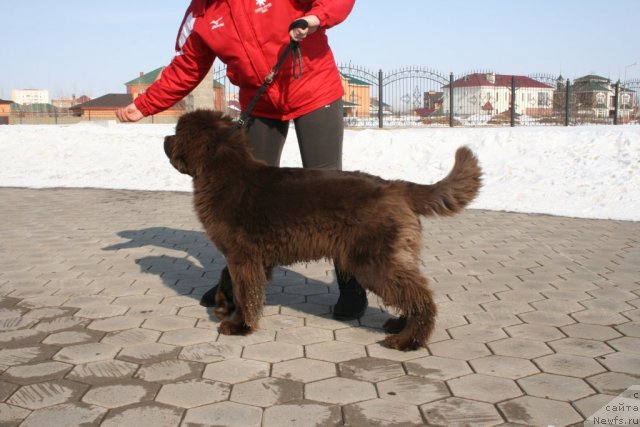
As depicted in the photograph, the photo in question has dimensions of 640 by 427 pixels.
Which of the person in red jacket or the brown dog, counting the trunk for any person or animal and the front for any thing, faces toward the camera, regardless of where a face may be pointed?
the person in red jacket

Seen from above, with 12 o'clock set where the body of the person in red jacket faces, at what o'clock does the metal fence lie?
The metal fence is roughly at 7 o'clock from the person in red jacket.

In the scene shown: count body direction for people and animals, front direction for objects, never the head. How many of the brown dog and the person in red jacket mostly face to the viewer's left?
1

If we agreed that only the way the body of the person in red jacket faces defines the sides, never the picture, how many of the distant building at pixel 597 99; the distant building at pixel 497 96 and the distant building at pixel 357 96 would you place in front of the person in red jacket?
0

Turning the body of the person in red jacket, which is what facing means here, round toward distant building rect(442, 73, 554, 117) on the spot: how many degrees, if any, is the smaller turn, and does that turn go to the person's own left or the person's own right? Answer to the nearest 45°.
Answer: approximately 135° to the person's own left

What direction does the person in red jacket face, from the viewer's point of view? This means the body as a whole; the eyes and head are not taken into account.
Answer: toward the camera

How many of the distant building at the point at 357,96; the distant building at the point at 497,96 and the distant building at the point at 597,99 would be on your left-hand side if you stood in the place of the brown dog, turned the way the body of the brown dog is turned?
0

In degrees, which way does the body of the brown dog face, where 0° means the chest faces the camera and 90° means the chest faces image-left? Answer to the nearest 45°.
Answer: approximately 90°

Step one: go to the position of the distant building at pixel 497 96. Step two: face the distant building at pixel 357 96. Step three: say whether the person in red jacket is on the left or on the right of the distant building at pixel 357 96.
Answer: left

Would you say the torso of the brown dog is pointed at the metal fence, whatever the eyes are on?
no

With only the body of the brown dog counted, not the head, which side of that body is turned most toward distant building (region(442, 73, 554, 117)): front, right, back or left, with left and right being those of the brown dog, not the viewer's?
right

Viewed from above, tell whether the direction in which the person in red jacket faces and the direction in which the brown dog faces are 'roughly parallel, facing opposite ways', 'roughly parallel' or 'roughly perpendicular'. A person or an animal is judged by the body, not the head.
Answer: roughly perpendicular

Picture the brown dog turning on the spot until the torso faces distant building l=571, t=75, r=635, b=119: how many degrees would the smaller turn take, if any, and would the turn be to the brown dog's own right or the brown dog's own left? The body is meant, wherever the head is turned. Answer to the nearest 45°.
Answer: approximately 135° to the brown dog's own right

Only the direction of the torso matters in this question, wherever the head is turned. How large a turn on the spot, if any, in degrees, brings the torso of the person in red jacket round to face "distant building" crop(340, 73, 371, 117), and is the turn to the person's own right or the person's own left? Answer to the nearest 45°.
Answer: approximately 180°

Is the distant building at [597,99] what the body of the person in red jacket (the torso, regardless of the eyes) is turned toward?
no

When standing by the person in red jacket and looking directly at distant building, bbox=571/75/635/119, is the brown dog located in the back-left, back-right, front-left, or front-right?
back-right
